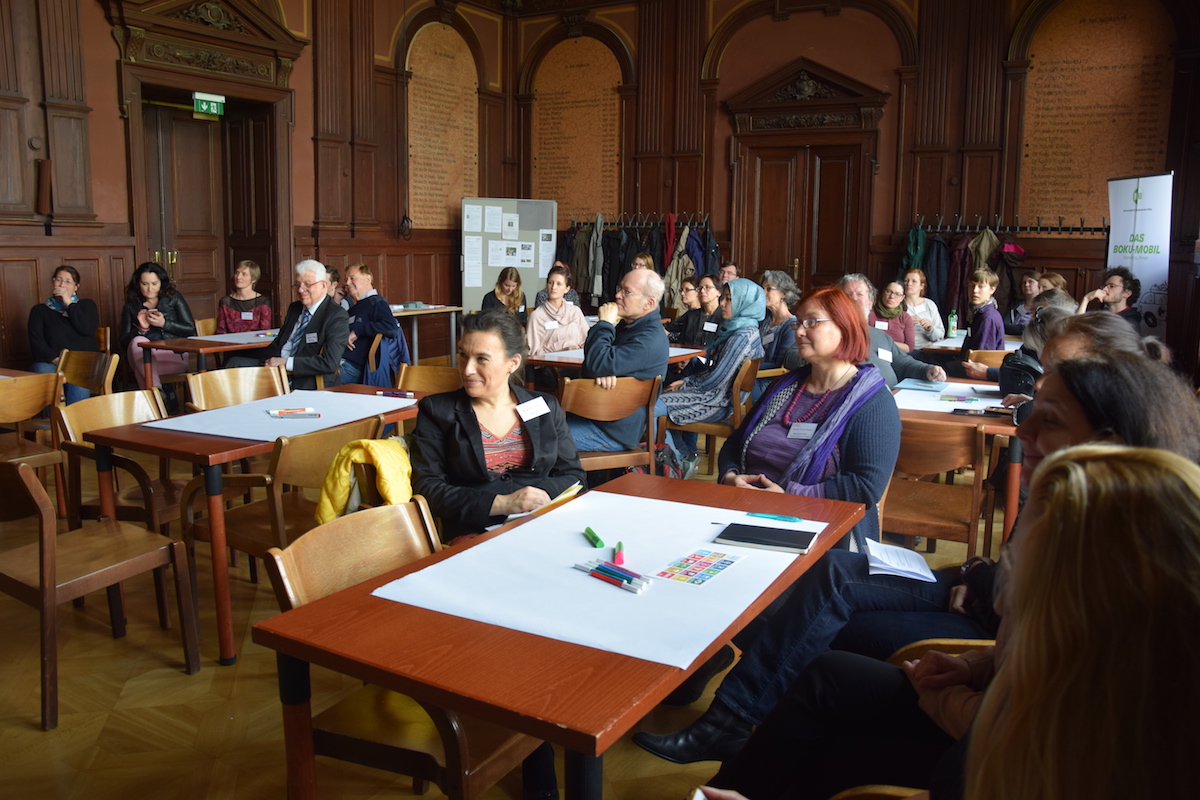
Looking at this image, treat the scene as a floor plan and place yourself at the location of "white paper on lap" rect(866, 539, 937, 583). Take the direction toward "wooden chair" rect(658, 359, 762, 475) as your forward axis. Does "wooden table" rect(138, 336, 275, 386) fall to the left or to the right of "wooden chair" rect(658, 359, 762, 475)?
left

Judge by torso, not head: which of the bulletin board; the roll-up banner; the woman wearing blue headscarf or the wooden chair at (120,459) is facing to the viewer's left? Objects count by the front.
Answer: the woman wearing blue headscarf

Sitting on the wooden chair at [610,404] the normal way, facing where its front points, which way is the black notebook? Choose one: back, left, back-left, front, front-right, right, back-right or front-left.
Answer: back

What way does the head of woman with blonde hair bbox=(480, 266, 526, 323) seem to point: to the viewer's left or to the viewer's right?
to the viewer's right
